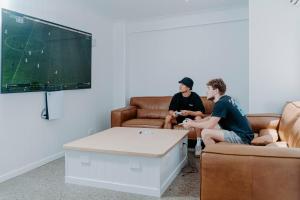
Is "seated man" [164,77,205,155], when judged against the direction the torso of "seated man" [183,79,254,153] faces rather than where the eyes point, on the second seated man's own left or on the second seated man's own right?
on the second seated man's own right

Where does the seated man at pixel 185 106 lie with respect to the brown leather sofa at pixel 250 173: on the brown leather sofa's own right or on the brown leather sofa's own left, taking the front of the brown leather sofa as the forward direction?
on the brown leather sofa's own right

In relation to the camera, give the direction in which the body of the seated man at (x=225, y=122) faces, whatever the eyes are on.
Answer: to the viewer's left

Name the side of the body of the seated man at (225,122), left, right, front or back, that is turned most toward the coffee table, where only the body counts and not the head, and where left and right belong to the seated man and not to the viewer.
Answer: front

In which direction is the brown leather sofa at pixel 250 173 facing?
to the viewer's left

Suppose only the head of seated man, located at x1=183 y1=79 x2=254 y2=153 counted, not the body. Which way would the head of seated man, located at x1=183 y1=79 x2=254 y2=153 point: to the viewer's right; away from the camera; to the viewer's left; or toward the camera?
to the viewer's left

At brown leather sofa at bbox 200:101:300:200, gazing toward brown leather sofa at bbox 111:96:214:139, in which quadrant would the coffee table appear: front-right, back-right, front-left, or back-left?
front-left

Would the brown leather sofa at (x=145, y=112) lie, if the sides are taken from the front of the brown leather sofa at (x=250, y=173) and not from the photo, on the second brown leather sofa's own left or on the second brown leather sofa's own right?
on the second brown leather sofa's own right
